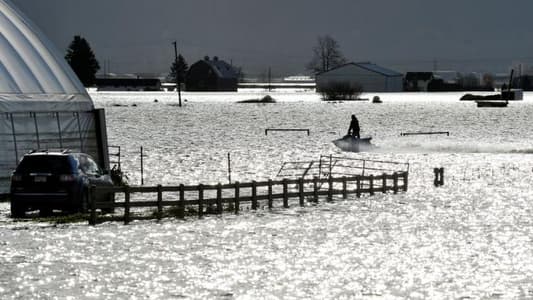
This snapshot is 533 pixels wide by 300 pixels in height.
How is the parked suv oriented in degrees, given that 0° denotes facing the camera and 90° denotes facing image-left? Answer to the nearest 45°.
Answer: approximately 225°

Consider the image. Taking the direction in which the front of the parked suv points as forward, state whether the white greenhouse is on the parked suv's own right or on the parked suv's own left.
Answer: on the parked suv's own left

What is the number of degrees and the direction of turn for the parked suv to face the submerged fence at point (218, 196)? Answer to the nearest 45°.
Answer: approximately 45° to its right
